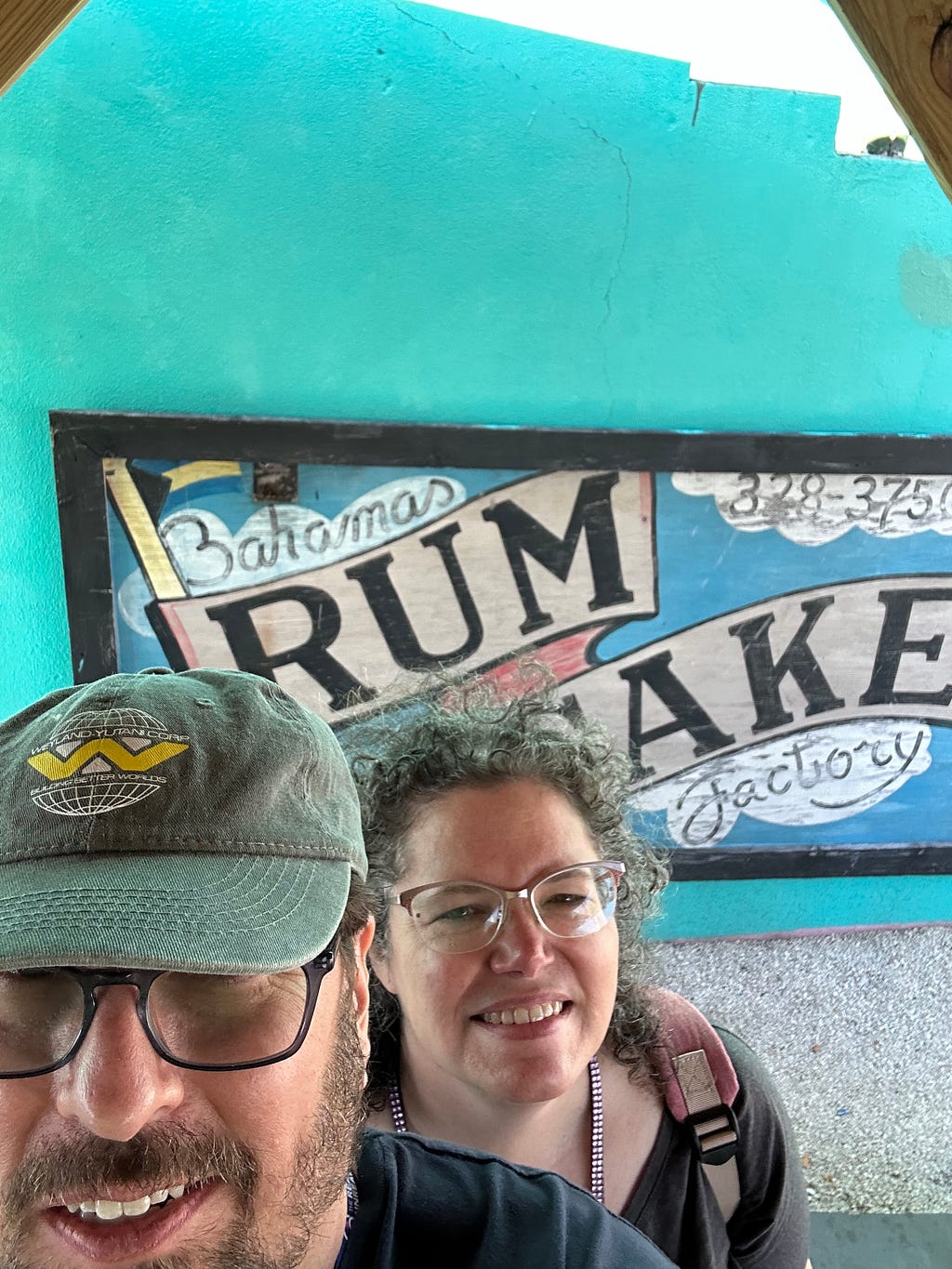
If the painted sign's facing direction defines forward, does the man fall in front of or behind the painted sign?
in front

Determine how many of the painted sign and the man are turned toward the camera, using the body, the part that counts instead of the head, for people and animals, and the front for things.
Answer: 2

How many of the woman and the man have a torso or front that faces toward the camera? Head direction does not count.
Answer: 2

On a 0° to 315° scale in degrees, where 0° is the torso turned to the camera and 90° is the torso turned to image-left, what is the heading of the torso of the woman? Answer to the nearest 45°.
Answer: approximately 0°

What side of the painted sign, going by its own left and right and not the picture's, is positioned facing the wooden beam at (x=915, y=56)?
front
